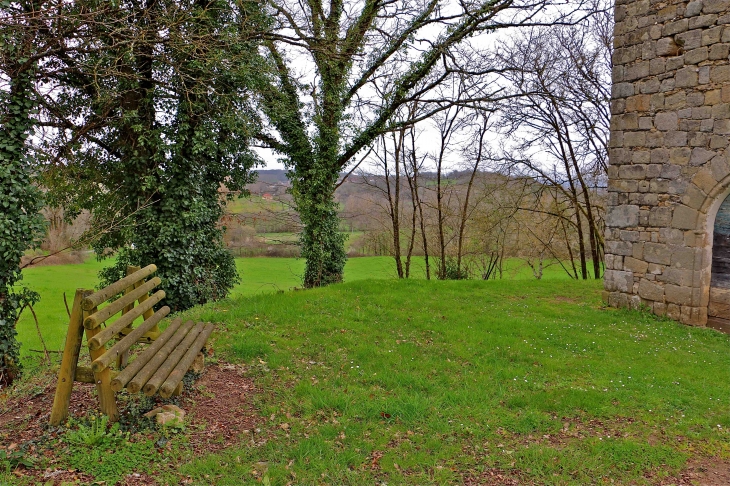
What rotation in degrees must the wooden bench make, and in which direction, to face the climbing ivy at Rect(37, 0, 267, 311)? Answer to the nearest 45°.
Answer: approximately 135° to its left

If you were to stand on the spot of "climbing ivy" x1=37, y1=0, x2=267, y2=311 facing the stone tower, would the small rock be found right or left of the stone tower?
right

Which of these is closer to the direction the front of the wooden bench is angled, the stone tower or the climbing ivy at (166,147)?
the stone tower

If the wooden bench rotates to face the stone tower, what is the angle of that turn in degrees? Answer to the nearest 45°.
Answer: approximately 45° to its left

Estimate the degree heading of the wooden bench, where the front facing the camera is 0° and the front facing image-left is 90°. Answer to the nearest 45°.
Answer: approximately 315°
